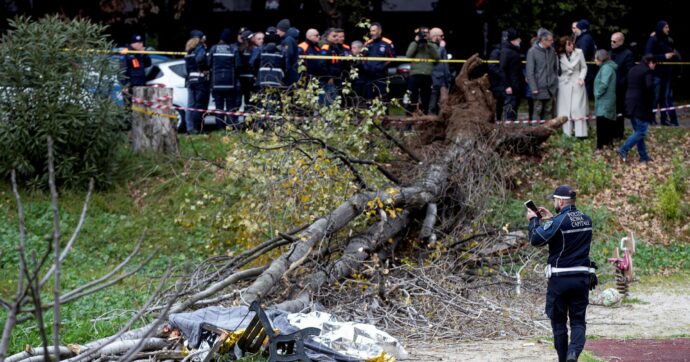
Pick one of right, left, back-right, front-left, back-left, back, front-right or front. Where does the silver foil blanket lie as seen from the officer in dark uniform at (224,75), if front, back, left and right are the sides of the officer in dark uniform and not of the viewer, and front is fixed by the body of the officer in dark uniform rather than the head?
back

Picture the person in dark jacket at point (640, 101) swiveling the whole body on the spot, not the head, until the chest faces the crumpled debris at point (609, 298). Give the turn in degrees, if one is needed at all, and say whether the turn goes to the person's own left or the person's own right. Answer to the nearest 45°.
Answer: approximately 90° to the person's own right

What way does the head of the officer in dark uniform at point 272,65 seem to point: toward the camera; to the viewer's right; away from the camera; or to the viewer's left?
away from the camera

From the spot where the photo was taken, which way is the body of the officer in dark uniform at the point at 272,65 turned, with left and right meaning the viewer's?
facing away from the viewer

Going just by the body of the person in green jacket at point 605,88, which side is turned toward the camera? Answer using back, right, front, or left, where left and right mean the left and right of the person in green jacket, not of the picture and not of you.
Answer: left

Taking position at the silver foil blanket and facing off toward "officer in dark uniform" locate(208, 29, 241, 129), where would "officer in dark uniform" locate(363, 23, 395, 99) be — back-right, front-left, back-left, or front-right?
front-right

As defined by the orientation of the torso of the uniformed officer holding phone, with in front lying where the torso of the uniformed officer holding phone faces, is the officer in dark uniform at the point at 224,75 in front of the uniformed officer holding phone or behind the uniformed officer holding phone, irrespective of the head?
in front

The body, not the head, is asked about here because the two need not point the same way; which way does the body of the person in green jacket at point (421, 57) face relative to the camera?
toward the camera

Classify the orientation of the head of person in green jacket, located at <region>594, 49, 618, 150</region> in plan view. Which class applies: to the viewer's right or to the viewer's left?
to the viewer's left
